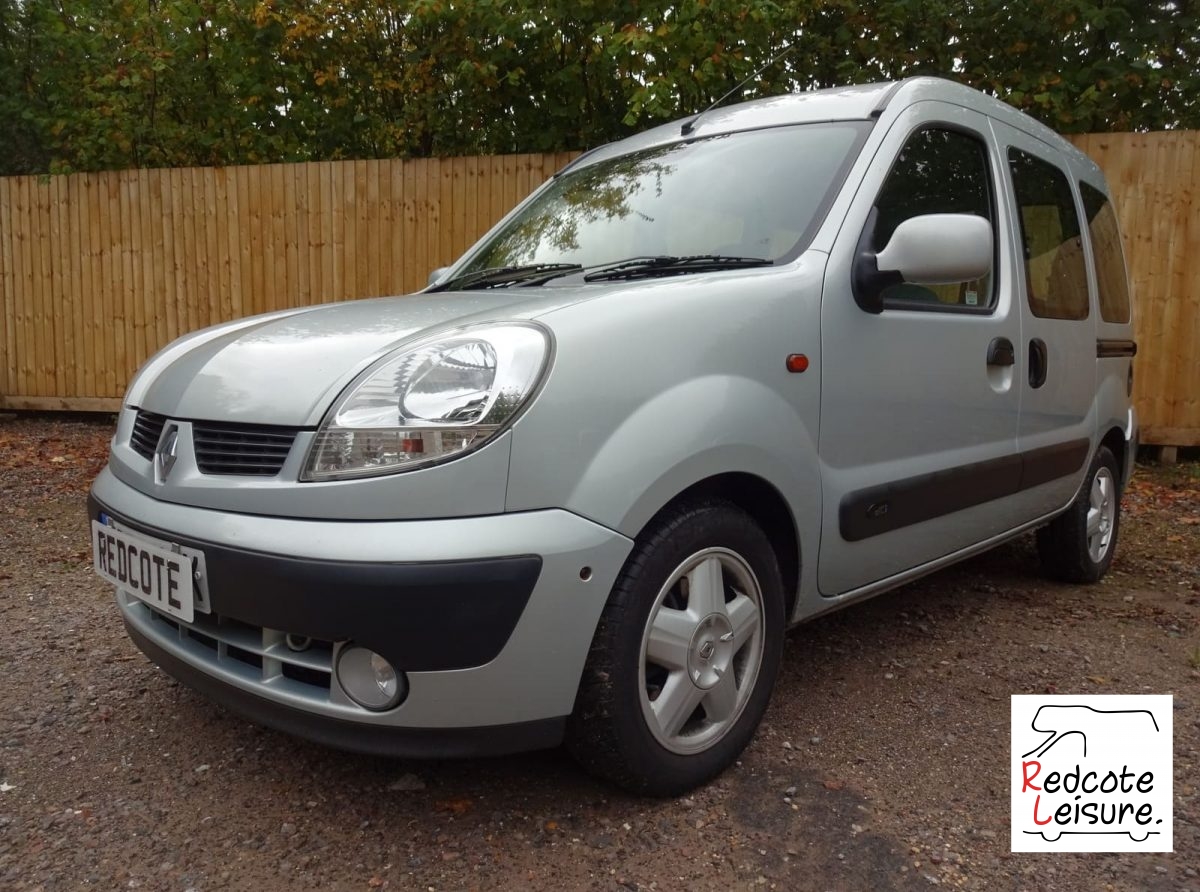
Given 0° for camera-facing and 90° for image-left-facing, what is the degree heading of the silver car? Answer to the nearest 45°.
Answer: approximately 45°

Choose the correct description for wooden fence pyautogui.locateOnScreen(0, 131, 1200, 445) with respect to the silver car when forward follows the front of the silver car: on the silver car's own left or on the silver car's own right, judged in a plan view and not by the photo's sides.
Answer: on the silver car's own right
